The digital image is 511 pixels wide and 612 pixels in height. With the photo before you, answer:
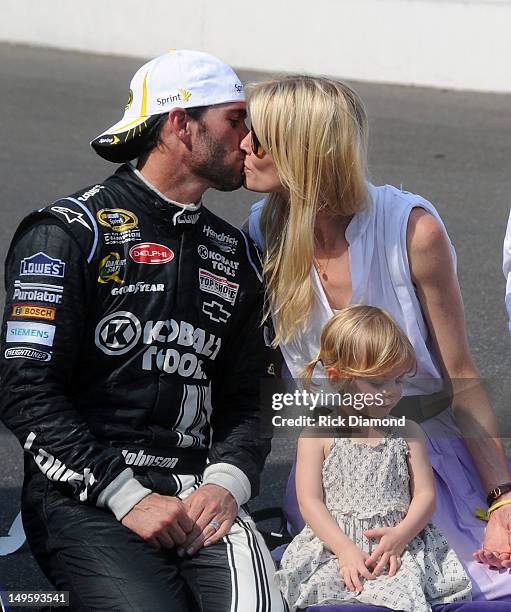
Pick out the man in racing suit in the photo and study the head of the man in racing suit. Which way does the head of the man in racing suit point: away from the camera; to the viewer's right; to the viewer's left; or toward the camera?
to the viewer's right

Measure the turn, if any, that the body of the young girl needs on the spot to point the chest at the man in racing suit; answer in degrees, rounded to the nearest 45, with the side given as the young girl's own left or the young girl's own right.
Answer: approximately 90° to the young girl's own right

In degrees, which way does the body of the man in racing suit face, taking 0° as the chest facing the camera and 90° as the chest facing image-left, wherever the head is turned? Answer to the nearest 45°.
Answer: approximately 315°

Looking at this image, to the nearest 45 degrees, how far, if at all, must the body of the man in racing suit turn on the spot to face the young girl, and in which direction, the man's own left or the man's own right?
approximately 45° to the man's own left

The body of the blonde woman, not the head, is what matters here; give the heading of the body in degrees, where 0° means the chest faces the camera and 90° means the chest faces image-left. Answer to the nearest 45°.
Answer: approximately 45°

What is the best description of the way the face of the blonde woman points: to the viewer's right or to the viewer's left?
to the viewer's left
